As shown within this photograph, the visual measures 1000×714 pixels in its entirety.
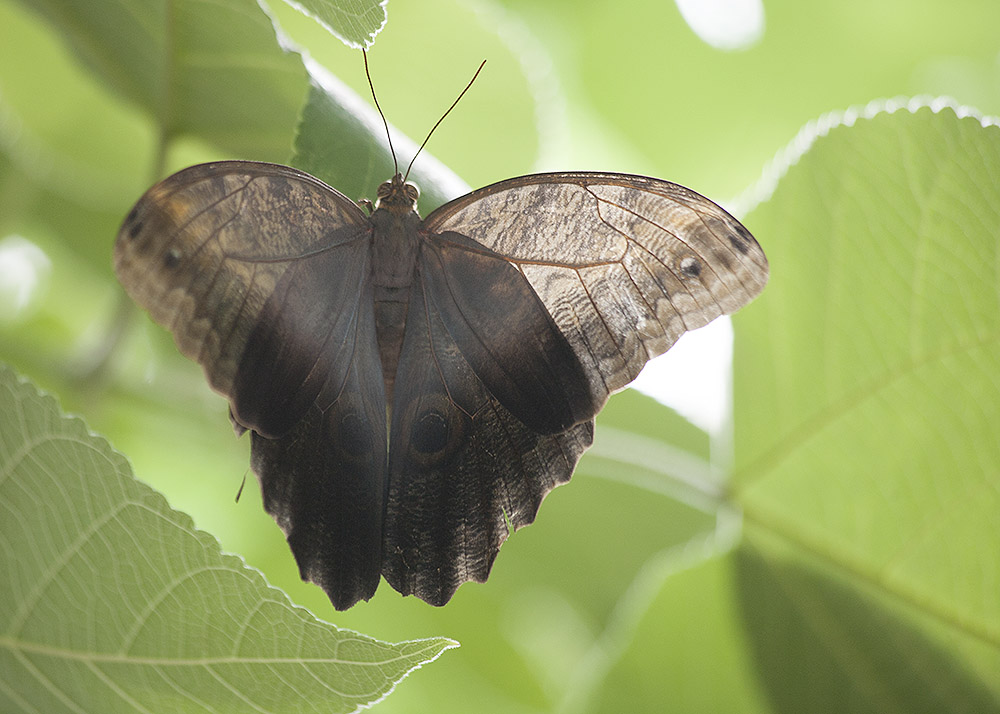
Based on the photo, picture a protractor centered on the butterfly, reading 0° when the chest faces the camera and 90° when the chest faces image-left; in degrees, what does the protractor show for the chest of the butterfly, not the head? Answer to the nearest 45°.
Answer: approximately 180°

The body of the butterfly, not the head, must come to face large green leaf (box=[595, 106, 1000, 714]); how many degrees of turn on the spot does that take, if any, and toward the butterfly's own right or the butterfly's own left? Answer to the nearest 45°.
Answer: approximately 90° to the butterfly's own right
